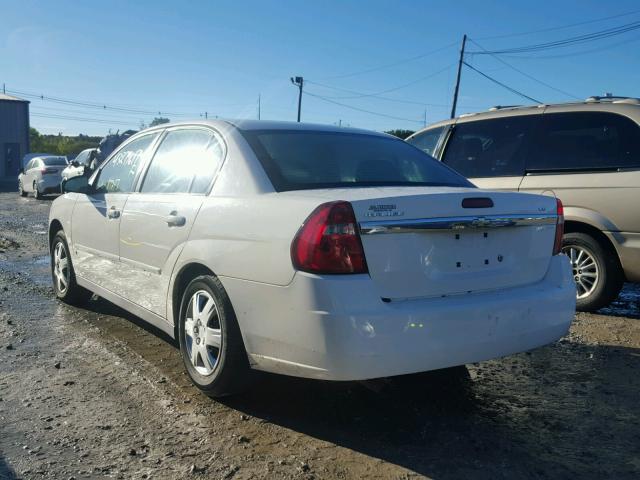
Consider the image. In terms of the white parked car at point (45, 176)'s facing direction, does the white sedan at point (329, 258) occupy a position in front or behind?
behind

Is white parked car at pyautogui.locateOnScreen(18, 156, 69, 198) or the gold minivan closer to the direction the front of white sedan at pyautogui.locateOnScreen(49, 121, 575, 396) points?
the white parked car

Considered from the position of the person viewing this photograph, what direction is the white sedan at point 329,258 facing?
facing away from the viewer and to the left of the viewer

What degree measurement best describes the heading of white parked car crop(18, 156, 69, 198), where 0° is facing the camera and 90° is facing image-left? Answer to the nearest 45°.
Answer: approximately 135°

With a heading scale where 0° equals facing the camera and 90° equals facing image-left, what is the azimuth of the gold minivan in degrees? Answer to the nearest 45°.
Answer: approximately 135°

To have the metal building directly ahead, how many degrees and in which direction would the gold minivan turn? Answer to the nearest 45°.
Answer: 0° — it already faces it

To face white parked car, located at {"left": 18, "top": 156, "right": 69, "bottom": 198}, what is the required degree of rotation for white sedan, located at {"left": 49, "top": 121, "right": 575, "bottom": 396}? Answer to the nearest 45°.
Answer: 0° — it already faces it

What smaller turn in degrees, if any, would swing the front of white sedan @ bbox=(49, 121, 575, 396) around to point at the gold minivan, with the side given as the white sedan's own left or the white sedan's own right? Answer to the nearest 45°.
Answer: approximately 90° to the white sedan's own right
